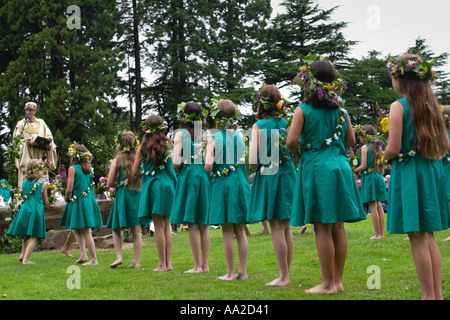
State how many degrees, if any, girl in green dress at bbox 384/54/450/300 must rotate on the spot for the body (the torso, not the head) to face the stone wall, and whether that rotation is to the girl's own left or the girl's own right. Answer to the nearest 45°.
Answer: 0° — they already face it

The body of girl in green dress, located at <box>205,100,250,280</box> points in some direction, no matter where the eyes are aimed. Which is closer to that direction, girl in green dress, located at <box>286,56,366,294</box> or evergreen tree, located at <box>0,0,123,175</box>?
the evergreen tree

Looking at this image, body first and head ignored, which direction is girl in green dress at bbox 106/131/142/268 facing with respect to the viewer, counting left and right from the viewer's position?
facing away from the viewer and to the left of the viewer

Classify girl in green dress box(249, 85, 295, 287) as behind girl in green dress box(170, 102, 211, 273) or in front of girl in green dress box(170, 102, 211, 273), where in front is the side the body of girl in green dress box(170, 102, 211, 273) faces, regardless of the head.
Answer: behind

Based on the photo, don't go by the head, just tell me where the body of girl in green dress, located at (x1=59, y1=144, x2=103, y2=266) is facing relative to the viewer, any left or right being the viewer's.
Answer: facing away from the viewer and to the left of the viewer

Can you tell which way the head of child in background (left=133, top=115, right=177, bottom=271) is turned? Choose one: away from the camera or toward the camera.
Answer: away from the camera

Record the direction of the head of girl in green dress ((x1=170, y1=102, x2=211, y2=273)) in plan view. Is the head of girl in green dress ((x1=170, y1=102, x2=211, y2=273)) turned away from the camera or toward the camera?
away from the camera

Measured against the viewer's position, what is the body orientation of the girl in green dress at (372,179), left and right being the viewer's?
facing away from the viewer and to the left of the viewer

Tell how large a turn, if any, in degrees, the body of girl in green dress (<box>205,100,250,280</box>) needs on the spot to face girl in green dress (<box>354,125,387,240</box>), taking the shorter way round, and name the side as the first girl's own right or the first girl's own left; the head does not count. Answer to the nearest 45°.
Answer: approximately 90° to the first girl's own right

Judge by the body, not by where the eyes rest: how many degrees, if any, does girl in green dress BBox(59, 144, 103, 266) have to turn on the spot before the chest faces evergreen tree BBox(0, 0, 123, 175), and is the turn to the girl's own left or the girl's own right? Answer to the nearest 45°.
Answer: approximately 45° to the girl's own right

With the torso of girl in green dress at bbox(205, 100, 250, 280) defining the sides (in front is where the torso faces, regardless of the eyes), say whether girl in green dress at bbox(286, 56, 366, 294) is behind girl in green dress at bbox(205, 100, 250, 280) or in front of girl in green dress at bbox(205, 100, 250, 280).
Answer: behind

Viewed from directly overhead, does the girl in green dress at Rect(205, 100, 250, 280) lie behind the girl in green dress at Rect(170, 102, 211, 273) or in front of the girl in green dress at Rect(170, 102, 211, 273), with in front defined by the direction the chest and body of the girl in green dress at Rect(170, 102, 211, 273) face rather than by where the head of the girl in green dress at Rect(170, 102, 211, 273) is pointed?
behind
